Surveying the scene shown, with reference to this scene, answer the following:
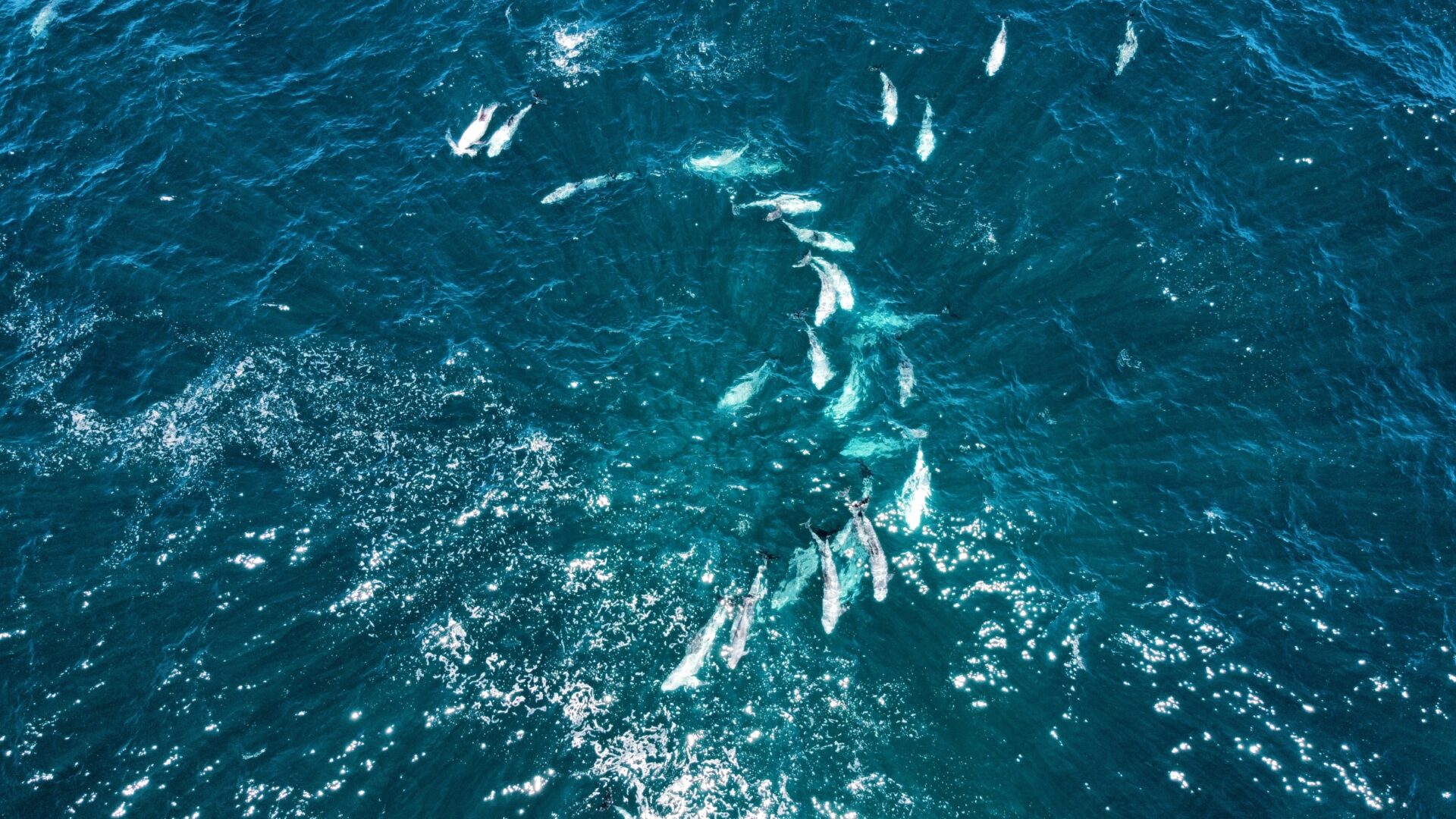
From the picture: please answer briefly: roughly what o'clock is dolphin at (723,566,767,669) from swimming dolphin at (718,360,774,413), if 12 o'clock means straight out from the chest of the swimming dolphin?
The dolphin is roughly at 11 o'clock from the swimming dolphin.

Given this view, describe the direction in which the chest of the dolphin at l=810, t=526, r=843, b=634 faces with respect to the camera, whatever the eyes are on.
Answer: toward the camera

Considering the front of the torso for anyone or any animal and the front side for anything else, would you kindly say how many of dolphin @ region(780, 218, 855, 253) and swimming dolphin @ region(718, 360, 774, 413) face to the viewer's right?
1

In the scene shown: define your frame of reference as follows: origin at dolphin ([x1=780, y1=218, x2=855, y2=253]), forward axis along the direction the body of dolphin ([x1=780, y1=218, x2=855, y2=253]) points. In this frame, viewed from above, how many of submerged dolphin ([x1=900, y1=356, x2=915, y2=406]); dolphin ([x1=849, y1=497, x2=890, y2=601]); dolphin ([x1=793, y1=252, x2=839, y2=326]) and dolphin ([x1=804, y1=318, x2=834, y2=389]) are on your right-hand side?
4

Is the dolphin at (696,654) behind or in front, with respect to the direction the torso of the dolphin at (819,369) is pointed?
in front

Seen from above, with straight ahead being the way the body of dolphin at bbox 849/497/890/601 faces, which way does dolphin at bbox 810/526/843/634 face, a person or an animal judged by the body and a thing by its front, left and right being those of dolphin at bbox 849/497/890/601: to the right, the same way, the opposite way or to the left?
the same way

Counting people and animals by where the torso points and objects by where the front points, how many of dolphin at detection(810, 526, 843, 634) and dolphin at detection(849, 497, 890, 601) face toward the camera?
2

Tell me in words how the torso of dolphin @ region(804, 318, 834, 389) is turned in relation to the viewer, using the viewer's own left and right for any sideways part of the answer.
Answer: facing the viewer

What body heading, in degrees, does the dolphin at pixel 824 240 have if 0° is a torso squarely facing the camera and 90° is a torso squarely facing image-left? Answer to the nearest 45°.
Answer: approximately 270°
